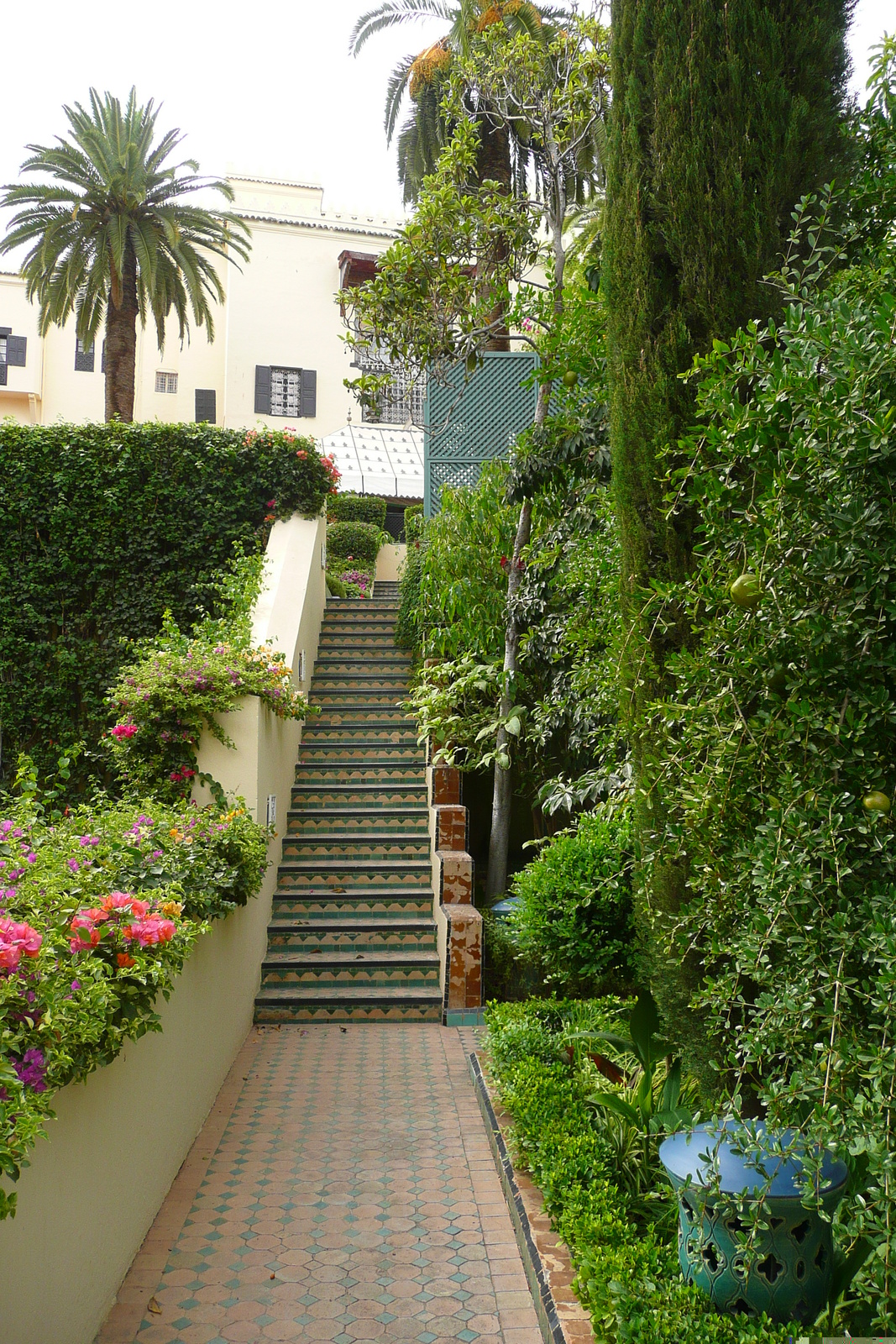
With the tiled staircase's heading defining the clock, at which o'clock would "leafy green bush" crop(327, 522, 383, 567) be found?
The leafy green bush is roughly at 6 o'clock from the tiled staircase.

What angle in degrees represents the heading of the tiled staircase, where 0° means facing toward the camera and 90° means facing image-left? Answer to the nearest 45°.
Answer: approximately 0°

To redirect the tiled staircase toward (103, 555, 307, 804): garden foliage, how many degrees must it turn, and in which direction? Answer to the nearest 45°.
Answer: approximately 45° to its right

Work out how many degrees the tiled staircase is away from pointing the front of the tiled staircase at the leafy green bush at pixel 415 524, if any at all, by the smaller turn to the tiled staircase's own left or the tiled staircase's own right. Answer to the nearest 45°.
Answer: approximately 180°

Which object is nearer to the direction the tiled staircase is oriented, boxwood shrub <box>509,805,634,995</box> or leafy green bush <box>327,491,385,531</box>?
the boxwood shrub

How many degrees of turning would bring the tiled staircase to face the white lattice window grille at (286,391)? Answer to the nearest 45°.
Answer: approximately 180°

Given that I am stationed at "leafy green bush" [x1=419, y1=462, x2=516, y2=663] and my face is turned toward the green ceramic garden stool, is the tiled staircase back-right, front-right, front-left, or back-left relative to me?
front-right

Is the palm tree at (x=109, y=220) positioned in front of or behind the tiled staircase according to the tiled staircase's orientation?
behind
